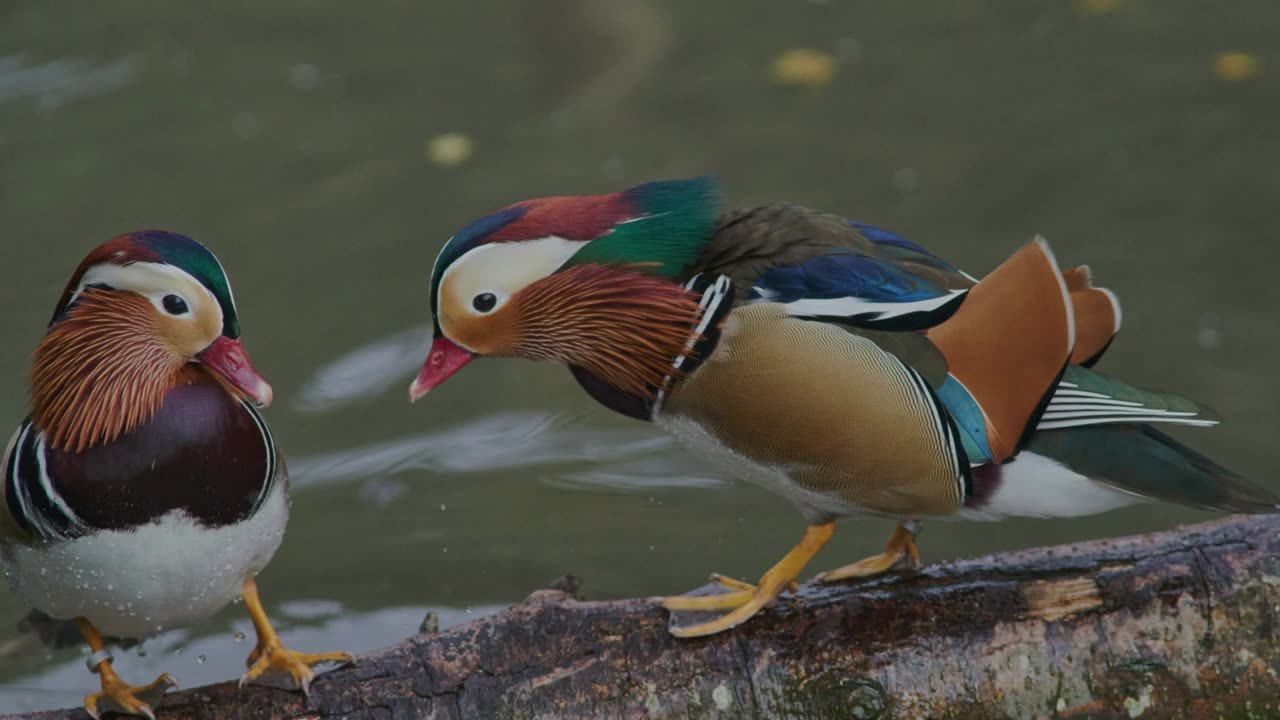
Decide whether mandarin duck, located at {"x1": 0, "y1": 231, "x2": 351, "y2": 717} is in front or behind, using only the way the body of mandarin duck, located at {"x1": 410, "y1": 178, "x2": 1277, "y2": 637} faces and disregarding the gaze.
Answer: in front

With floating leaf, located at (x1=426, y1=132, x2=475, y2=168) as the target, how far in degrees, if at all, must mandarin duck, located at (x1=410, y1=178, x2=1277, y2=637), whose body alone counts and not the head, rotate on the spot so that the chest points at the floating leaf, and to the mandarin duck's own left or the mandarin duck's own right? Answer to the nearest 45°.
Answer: approximately 45° to the mandarin duck's own right

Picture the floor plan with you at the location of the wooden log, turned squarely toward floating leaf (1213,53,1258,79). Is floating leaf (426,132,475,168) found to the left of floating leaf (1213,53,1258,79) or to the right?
left

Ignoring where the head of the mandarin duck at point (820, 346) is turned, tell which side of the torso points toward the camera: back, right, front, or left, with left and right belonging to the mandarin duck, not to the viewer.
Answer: left

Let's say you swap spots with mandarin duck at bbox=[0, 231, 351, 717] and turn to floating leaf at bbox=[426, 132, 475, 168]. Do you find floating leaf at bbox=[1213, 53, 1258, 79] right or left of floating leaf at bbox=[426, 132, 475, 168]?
right

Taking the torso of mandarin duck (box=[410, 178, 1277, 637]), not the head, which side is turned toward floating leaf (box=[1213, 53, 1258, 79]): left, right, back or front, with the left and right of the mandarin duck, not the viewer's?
right

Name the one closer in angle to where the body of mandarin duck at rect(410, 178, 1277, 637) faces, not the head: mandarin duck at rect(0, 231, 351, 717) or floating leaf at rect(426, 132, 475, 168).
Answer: the mandarin duck

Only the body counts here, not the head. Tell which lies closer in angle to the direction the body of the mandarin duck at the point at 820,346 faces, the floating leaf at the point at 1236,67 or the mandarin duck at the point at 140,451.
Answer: the mandarin duck
